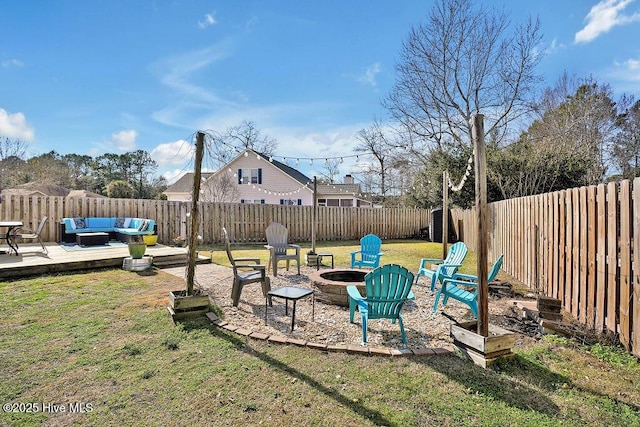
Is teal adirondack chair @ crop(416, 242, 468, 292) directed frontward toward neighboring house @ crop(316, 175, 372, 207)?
no

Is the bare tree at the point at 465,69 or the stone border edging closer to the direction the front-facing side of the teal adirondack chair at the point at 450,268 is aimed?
the stone border edging

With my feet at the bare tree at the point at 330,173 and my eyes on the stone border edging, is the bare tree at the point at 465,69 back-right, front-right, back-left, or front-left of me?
front-left

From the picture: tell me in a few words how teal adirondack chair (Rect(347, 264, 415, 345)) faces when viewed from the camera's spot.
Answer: facing away from the viewer and to the left of the viewer

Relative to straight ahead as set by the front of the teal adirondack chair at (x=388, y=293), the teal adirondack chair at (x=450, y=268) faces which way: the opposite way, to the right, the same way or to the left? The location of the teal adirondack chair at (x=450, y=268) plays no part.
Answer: to the left

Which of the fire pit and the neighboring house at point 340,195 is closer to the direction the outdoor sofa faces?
the fire pit

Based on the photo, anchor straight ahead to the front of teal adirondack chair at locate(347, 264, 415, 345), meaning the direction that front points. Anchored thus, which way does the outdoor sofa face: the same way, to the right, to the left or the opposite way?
the opposite way

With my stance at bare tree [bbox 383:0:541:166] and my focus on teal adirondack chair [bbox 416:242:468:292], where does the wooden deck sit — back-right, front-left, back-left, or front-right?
front-right

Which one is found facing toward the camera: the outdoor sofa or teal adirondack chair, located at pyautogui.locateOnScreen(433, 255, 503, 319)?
the outdoor sofa

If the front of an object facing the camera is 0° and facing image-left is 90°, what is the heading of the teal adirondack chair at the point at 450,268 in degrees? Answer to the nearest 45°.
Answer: approximately 45°

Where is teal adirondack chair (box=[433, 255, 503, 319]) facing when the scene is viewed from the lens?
facing to the left of the viewer

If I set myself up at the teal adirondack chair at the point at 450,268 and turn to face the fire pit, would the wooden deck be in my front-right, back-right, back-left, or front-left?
front-right

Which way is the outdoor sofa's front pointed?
toward the camera

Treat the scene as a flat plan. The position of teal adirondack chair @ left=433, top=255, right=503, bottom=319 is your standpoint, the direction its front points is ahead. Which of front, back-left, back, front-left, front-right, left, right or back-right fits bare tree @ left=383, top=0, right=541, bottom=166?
right

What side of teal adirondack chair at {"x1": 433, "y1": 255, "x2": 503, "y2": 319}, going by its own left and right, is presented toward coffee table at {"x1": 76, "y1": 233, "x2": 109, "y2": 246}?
front
